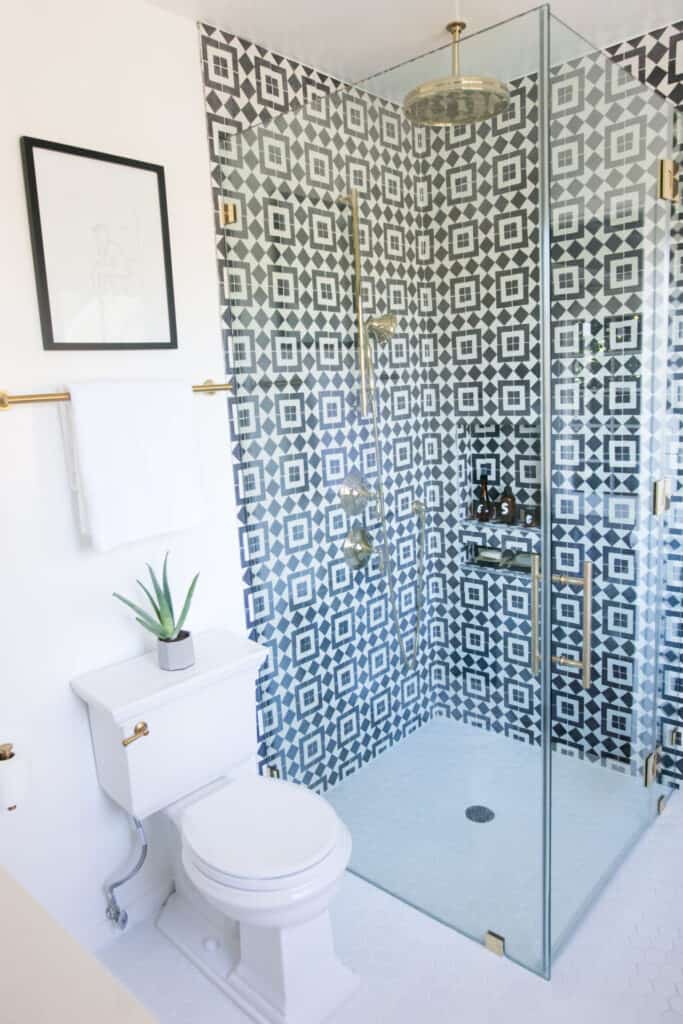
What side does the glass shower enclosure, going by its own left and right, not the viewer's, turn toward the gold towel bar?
right

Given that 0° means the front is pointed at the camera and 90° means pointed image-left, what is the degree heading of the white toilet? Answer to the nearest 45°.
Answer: approximately 315°

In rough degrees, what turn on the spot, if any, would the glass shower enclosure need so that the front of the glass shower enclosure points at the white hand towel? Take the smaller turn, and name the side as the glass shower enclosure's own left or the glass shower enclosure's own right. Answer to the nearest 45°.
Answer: approximately 135° to the glass shower enclosure's own right

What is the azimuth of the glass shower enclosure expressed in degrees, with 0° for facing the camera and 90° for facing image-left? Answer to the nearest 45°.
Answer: approximately 315°
